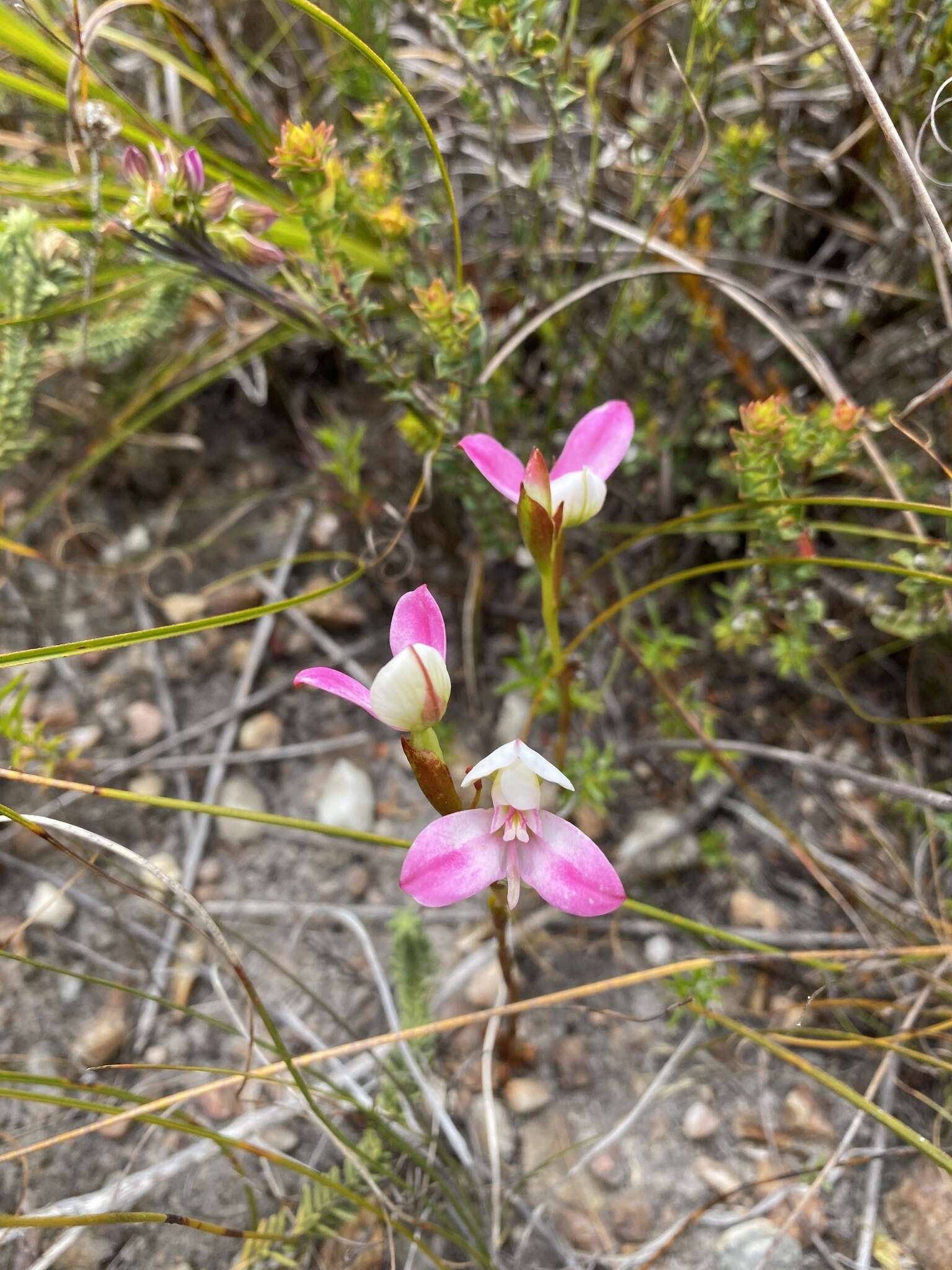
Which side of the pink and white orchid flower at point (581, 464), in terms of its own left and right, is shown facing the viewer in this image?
back

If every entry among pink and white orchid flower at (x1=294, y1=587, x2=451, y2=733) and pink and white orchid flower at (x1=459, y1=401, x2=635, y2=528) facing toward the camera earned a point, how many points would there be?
0
